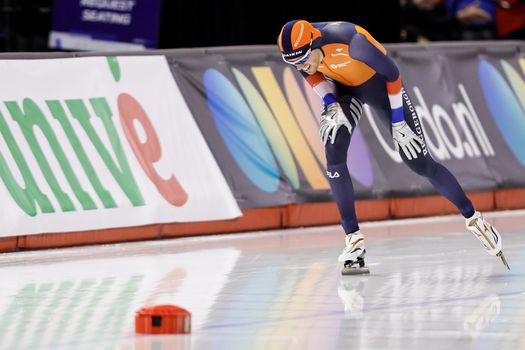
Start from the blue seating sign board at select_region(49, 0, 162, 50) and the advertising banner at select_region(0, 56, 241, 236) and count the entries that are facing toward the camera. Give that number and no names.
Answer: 2

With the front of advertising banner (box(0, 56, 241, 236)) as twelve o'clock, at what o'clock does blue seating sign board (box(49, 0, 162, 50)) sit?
The blue seating sign board is roughly at 6 o'clock from the advertising banner.

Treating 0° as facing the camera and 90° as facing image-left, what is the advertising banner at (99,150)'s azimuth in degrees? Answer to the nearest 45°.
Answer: approximately 0°

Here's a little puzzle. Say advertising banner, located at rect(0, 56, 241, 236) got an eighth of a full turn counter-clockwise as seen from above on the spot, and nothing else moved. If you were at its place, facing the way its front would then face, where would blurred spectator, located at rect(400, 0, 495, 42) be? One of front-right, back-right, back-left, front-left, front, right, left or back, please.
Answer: left

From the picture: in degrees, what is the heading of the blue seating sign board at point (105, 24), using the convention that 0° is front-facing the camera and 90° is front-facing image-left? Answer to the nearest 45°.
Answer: approximately 0°

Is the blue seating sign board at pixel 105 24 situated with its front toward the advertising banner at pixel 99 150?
yes

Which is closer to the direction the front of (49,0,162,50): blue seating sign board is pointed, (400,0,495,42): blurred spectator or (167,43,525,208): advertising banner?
the advertising banner

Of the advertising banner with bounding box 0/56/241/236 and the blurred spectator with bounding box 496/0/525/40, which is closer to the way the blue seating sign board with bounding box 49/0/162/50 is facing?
the advertising banner
